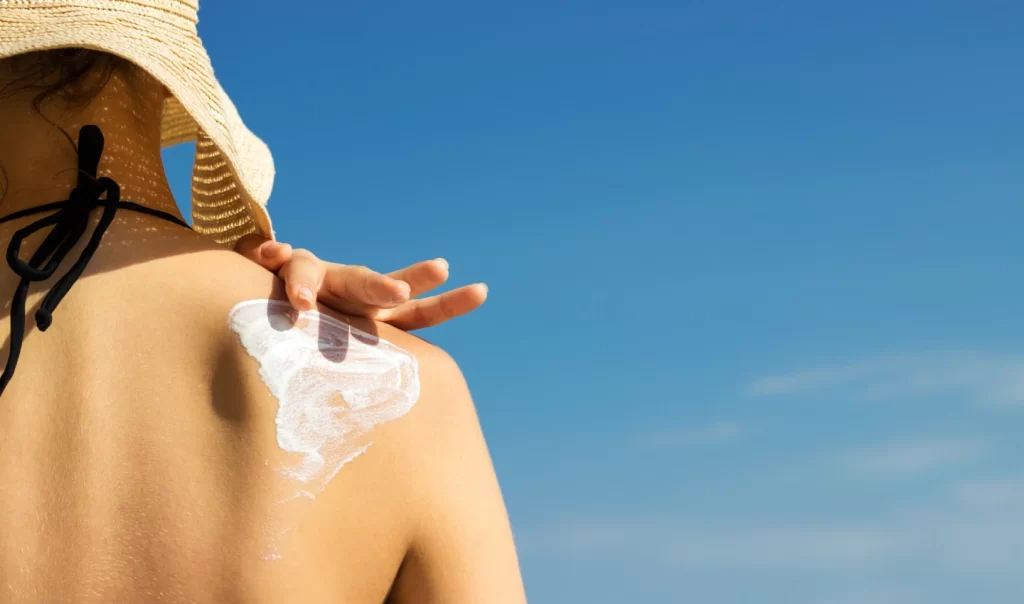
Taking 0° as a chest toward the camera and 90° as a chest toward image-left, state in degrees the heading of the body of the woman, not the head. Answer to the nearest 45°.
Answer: approximately 180°

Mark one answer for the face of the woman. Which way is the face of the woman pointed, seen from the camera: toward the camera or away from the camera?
away from the camera
